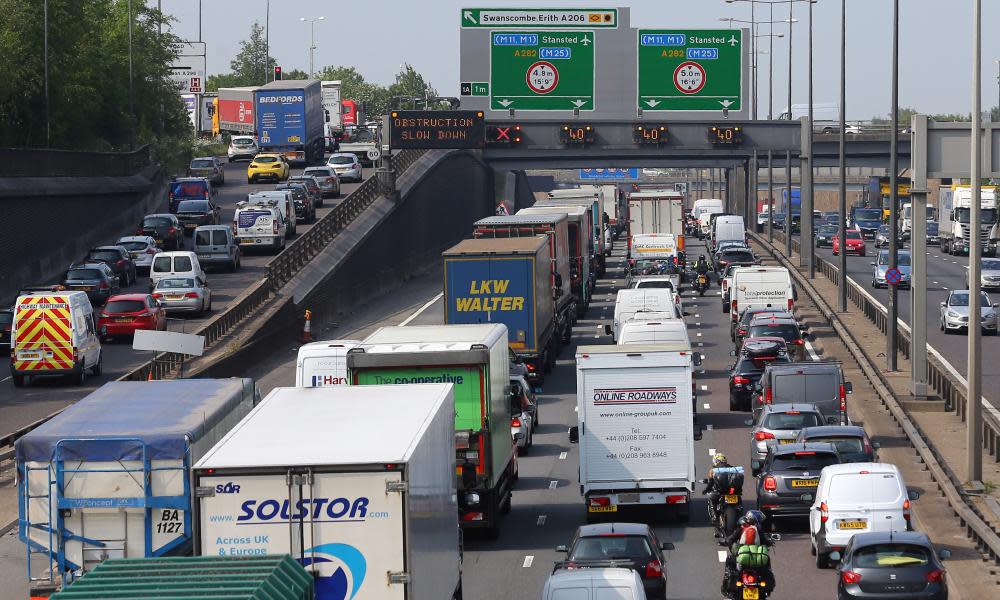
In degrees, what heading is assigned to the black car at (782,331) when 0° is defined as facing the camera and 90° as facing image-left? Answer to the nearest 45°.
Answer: approximately 180°

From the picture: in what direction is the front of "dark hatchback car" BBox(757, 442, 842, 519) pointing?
away from the camera

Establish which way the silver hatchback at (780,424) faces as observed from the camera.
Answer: facing away from the viewer

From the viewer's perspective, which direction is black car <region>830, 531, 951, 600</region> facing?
away from the camera

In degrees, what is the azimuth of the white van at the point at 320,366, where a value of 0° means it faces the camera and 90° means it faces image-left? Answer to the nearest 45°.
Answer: approximately 180°

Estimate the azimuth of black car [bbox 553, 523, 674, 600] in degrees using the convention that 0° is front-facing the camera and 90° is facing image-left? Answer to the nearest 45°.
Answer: approximately 180°

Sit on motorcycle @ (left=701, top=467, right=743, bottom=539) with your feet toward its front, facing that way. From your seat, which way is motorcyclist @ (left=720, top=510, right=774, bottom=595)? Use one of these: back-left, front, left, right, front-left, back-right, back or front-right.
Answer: back

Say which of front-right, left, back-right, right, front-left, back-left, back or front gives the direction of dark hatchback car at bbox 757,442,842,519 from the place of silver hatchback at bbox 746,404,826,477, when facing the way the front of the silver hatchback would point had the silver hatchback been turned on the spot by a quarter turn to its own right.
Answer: right

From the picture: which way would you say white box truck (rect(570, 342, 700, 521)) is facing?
away from the camera

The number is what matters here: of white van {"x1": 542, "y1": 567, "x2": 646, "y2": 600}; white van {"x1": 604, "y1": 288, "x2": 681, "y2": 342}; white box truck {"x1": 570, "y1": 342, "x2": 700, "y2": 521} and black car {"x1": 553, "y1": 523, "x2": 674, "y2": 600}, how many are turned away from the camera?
4

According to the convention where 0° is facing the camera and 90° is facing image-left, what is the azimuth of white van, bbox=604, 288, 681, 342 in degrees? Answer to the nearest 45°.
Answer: approximately 180°

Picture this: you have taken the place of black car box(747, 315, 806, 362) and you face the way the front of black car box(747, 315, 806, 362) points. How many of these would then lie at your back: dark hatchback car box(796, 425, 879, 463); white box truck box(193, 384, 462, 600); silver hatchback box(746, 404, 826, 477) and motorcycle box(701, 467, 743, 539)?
4

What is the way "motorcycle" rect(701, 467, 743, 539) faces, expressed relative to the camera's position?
facing away from the viewer

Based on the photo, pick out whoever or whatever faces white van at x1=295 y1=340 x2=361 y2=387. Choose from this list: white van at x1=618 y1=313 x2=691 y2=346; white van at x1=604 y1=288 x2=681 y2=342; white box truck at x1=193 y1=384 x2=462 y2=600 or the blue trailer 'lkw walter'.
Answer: the white box truck

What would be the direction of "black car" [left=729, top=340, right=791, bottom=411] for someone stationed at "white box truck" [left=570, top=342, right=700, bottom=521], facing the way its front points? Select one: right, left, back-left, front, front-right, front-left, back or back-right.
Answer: front

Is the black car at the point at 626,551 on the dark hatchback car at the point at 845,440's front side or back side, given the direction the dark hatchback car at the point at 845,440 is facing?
on the back side

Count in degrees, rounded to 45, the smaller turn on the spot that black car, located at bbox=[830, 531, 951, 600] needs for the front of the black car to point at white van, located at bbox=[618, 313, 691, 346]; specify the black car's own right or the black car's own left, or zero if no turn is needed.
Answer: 0° — it already faces it

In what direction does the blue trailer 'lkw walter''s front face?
away from the camera

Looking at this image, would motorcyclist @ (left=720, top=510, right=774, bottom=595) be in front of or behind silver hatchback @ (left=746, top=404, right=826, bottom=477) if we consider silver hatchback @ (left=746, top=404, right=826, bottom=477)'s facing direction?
behind
